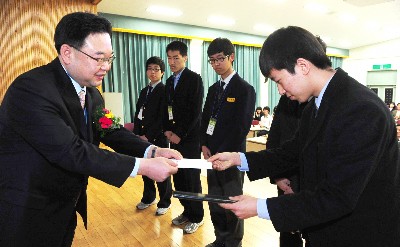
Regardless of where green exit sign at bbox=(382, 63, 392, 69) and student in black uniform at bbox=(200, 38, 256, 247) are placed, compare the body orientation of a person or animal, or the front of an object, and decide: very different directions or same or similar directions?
same or similar directions

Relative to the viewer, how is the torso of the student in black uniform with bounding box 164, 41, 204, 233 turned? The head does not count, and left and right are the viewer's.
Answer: facing the viewer and to the left of the viewer

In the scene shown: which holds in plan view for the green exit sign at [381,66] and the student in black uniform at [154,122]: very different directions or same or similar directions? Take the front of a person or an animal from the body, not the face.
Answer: same or similar directions

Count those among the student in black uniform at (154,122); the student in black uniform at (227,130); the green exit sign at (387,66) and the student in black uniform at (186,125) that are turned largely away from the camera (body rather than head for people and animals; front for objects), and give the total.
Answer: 0

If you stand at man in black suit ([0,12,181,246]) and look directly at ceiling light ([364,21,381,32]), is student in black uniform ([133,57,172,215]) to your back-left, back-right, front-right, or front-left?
front-left

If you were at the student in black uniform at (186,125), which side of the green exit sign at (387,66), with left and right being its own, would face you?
front

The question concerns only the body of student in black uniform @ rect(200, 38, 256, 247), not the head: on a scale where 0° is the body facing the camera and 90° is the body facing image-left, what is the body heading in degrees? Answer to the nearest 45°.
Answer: approximately 45°

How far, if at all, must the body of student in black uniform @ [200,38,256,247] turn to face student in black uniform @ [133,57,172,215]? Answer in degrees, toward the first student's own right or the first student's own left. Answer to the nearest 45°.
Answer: approximately 90° to the first student's own right

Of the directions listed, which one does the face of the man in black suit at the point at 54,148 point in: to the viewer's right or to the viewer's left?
to the viewer's right

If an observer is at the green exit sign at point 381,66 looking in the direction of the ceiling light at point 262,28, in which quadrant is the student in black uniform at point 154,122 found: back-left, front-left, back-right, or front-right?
front-left

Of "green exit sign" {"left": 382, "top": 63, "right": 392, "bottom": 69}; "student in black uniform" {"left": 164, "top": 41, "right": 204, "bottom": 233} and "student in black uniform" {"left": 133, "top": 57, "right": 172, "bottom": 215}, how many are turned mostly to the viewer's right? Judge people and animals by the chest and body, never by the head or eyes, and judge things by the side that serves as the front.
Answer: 0

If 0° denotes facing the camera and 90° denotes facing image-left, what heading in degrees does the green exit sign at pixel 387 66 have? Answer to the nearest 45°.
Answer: approximately 0°

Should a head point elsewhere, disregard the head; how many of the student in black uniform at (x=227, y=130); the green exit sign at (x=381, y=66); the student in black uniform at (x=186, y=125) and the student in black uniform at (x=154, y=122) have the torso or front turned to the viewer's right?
0

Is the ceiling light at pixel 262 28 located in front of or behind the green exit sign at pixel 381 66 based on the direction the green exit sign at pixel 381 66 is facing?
in front

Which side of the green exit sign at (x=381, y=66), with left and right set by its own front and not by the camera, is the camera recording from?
front

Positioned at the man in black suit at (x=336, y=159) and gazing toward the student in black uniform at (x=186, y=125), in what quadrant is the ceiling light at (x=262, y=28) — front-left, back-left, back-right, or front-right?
front-right
